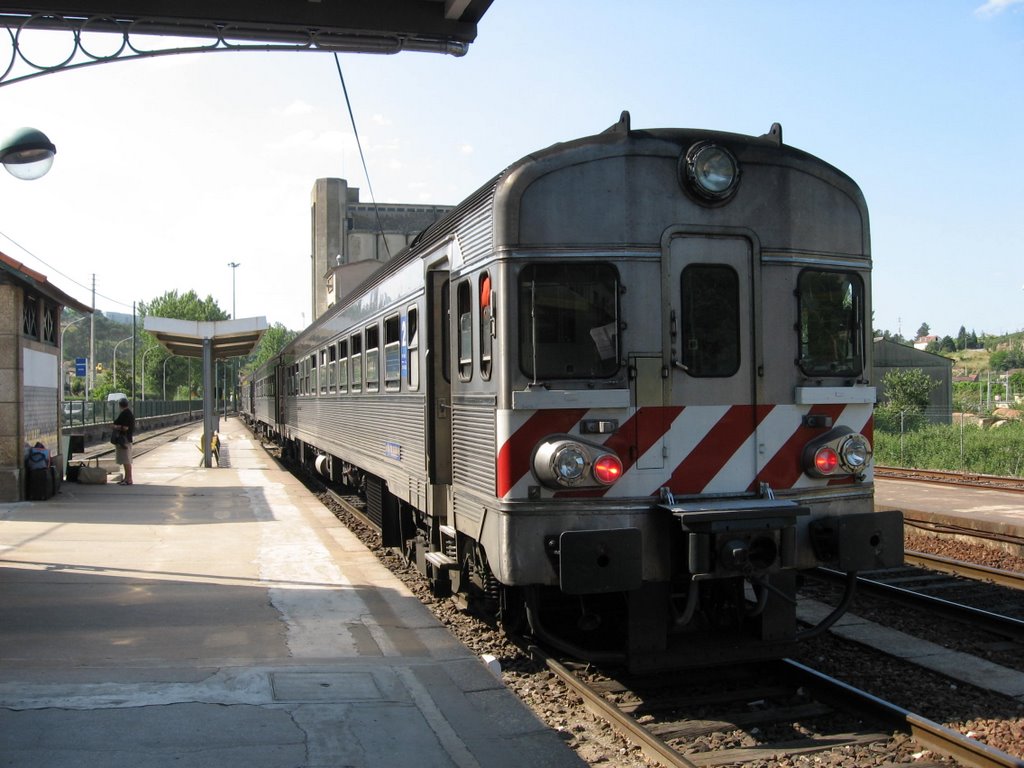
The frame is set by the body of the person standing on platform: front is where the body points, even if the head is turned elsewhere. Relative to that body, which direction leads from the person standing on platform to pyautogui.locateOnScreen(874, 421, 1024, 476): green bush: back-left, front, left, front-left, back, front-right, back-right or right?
back

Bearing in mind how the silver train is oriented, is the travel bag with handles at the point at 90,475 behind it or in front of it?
behind

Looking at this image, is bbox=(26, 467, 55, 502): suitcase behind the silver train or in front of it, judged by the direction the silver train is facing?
behind

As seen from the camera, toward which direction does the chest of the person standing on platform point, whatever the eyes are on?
to the viewer's left

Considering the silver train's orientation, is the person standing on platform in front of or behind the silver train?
behind

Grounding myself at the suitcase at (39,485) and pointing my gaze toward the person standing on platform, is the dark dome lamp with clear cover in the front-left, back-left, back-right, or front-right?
back-right

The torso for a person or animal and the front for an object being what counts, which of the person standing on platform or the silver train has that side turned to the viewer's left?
the person standing on platform

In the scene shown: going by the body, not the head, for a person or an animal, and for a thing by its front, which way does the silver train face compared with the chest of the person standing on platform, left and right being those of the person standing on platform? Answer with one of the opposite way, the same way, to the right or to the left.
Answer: to the left

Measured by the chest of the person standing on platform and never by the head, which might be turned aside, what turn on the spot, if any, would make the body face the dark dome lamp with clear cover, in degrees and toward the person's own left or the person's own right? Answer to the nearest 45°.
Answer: approximately 90° to the person's own left

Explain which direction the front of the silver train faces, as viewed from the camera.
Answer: facing the viewer and to the right of the viewer
